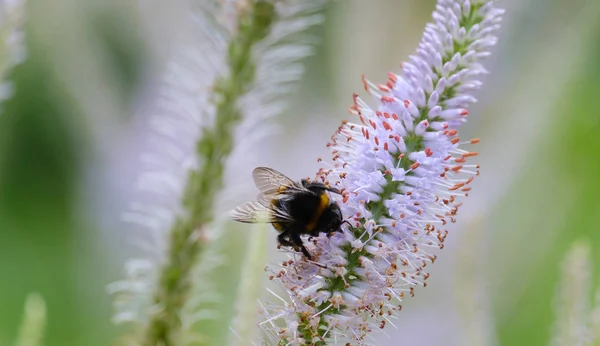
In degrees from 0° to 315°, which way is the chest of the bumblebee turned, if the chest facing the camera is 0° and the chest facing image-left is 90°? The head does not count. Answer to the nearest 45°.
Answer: approximately 270°

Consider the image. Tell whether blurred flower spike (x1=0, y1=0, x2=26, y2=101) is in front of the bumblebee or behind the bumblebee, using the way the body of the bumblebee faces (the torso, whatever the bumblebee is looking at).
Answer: behind
